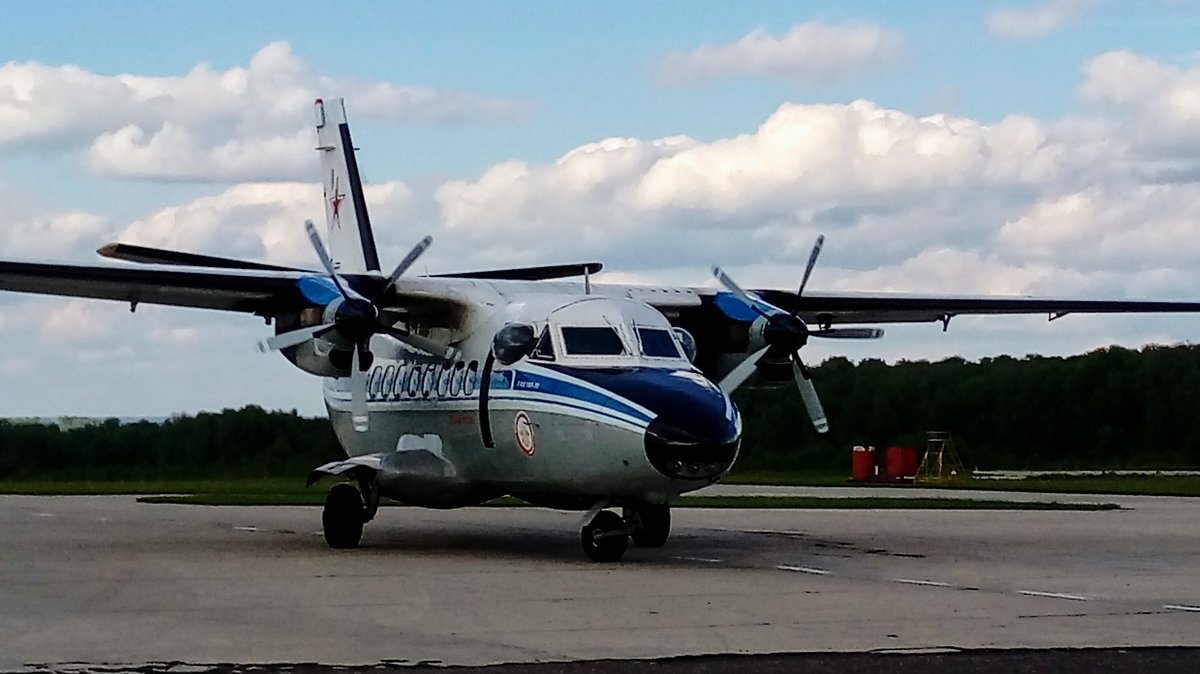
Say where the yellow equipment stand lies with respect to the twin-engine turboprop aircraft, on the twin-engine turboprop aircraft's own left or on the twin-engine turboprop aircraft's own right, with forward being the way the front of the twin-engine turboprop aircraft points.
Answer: on the twin-engine turboprop aircraft's own left

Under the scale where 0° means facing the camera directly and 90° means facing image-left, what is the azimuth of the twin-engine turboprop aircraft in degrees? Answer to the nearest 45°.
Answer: approximately 315°

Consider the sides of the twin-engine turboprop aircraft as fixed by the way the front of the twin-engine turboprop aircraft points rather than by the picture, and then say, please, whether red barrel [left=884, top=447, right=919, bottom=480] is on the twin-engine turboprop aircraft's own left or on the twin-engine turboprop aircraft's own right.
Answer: on the twin-engine turboprop aircraft's own left

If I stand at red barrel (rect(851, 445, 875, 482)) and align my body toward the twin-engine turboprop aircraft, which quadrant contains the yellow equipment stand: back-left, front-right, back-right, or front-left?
back-left

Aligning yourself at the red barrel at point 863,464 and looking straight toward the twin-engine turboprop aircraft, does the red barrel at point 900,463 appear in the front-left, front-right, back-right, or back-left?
back-left
